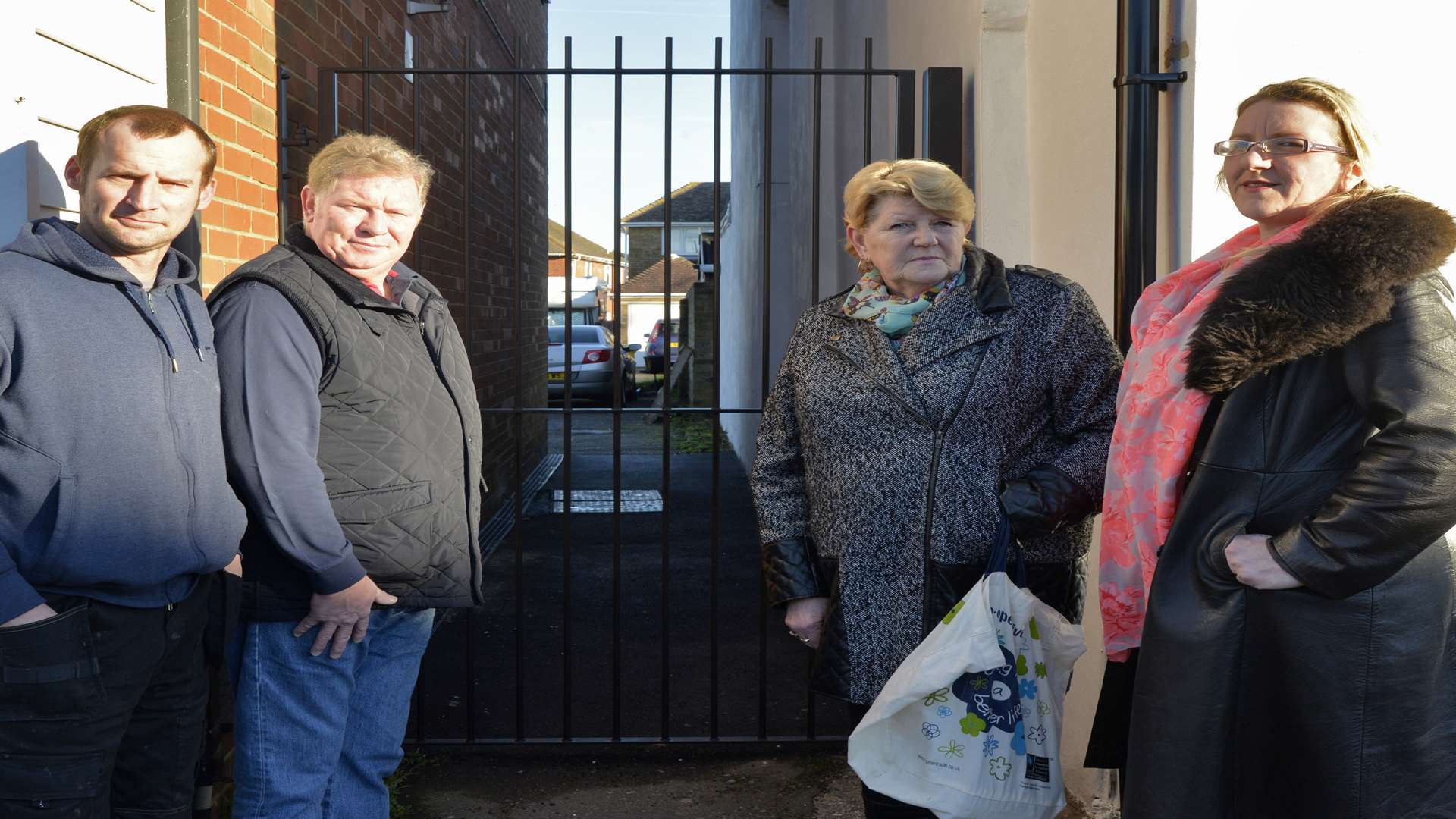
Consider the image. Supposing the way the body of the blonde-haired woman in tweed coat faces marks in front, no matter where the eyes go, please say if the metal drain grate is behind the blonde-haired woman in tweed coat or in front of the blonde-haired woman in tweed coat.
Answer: behind

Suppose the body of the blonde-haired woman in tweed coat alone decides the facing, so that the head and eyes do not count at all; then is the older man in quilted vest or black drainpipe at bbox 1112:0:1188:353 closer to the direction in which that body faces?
the older man in quilted vest

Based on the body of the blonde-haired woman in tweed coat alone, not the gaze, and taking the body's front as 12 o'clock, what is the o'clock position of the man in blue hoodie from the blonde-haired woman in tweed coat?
The man in blue hoodie is roughly at 2 o'clock from the blonde-haired woman in tweed coat.

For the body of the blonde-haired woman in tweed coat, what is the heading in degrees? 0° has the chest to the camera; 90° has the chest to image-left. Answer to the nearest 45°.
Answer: approximately 0°
